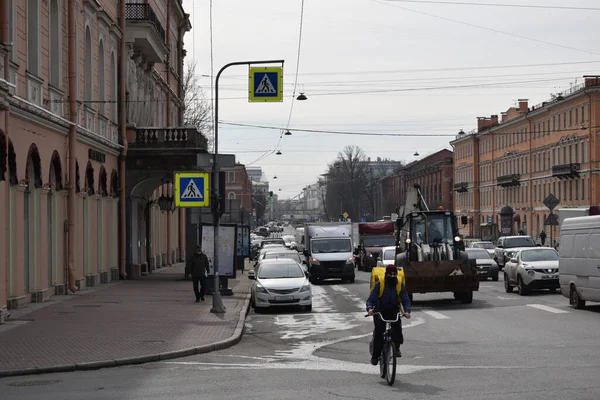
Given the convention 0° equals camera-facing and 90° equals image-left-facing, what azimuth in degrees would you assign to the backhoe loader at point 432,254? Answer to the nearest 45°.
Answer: approximately 0°

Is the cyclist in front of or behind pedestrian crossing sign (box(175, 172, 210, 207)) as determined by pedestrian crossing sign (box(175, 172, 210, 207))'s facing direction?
in front

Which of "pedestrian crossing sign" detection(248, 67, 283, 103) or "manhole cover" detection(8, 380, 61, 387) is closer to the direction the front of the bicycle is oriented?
the manhole cover

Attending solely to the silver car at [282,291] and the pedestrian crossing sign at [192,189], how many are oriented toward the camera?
2

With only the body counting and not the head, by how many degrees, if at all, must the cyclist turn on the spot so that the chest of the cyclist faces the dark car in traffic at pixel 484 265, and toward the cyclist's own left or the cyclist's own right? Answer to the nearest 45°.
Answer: approximately 180°

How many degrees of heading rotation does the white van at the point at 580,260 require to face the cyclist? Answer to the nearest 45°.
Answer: approximately 45° to its right

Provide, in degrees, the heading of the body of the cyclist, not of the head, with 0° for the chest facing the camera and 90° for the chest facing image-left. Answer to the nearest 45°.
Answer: approximately 0°

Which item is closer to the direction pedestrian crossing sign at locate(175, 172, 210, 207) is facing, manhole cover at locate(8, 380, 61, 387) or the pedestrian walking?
the manhole cover

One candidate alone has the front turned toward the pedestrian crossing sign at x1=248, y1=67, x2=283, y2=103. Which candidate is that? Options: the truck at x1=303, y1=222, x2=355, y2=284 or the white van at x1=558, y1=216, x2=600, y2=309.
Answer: the truck
